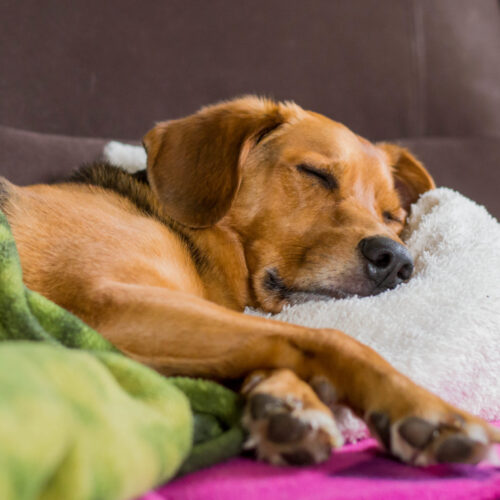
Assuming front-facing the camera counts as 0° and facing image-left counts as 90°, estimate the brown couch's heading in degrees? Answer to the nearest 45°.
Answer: approximately 0°
